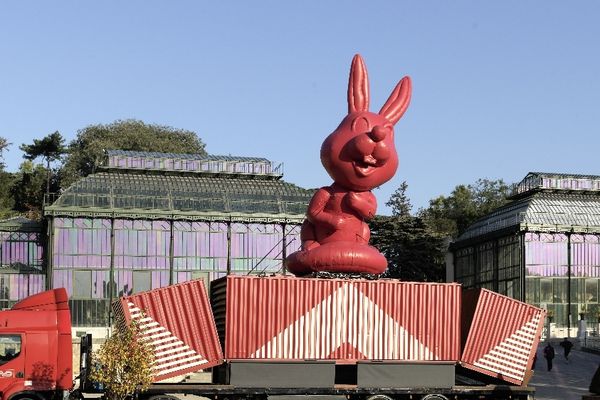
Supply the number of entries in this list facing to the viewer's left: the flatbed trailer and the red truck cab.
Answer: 2

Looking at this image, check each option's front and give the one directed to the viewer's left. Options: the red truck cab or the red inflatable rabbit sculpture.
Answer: the red truck cab

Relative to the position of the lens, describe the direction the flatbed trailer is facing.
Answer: facing to the left of the viewer

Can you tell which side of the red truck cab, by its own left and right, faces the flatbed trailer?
back

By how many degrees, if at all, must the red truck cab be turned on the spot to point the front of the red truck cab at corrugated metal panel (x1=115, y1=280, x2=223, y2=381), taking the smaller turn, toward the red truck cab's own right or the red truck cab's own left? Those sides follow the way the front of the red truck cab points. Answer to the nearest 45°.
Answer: approximately 180°

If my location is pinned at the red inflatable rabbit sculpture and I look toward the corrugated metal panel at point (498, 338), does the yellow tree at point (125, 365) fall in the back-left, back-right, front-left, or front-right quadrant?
back-right

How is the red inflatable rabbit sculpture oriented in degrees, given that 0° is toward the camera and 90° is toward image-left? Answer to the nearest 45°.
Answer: approximately 315°

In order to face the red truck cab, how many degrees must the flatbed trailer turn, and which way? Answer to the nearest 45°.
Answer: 0° — it already faces it

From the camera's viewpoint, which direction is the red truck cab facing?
to the viewer's left

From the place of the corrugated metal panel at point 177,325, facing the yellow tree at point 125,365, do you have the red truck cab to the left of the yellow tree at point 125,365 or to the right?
right

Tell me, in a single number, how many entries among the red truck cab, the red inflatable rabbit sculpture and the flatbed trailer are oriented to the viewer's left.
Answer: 2

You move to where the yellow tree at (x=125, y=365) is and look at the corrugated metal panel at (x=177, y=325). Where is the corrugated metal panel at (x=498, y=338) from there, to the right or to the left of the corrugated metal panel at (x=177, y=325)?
right

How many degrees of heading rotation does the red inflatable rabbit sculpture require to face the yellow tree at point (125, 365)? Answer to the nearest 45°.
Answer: approximately 90° to its right
